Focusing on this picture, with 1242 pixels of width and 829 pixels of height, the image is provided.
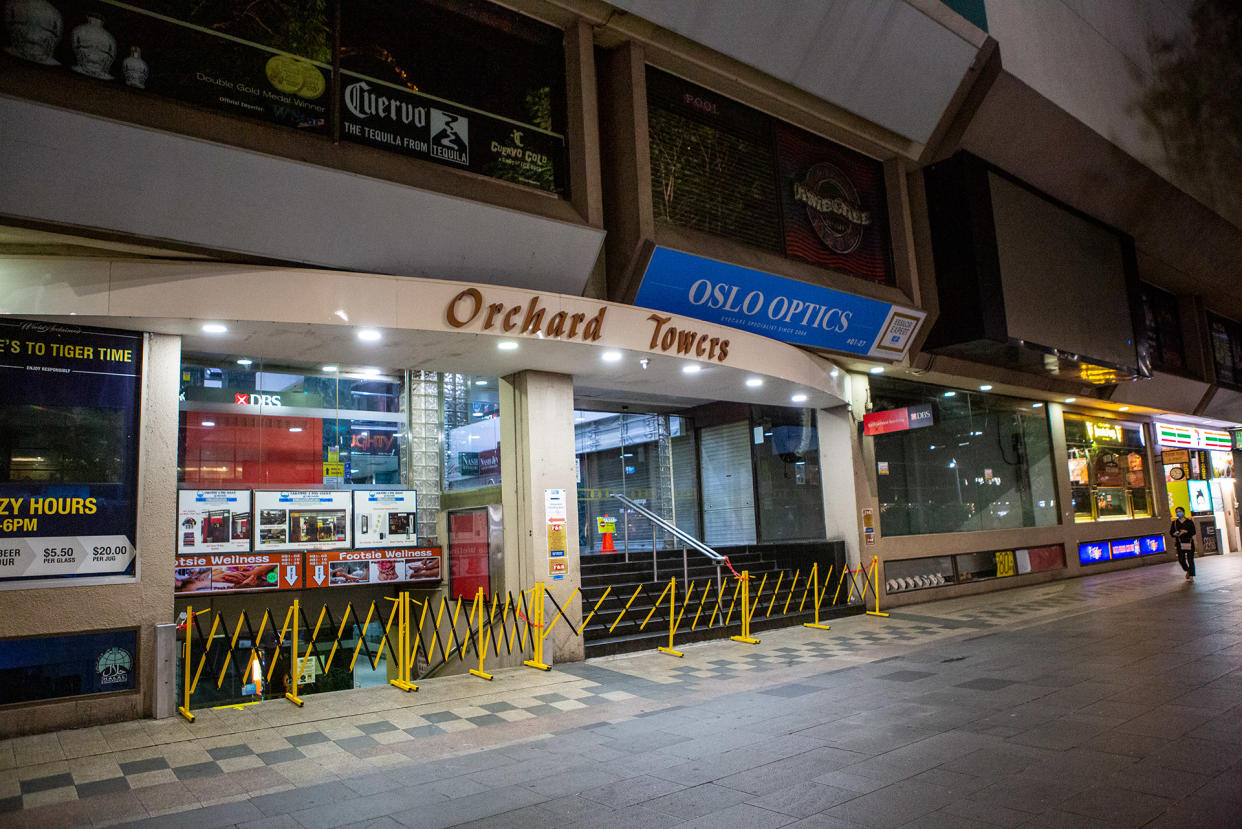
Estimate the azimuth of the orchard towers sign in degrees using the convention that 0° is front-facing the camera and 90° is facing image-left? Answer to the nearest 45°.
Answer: approximately 315°

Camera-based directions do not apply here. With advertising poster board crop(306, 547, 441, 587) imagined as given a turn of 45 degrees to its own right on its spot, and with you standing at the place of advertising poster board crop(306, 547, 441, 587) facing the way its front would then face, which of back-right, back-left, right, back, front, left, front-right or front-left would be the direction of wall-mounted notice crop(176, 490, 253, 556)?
front-right

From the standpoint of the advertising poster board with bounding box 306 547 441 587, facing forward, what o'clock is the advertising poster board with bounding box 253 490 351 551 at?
the advertising poster board with bounding box 253 490 351 551 is roughly at 4 o'clock from the advertising poster board with bounding box 306 547 441 587.

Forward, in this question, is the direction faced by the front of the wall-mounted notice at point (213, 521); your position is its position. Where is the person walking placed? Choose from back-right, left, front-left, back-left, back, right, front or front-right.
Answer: left

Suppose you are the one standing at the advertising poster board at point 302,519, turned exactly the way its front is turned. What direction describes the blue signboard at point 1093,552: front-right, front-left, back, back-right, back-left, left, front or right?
left

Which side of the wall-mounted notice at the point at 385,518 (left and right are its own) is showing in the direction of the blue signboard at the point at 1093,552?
left

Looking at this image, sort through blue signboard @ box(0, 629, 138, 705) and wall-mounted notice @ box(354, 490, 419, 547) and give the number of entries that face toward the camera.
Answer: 2

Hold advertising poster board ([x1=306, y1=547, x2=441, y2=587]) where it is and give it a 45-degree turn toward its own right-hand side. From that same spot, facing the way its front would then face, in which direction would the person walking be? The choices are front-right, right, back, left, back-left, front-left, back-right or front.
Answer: back-left

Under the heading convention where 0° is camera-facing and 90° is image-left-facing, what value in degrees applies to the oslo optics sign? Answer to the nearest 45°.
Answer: approximately 315°

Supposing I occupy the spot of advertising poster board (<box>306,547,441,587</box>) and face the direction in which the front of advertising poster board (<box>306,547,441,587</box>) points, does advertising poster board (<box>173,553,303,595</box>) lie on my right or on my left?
on my right

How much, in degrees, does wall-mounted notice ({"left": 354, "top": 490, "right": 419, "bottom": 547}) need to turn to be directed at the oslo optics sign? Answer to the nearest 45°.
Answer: approximately 90° to its left
